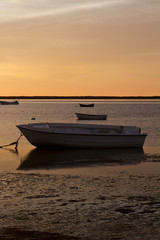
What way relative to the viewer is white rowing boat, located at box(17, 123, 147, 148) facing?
to the viewer's left
